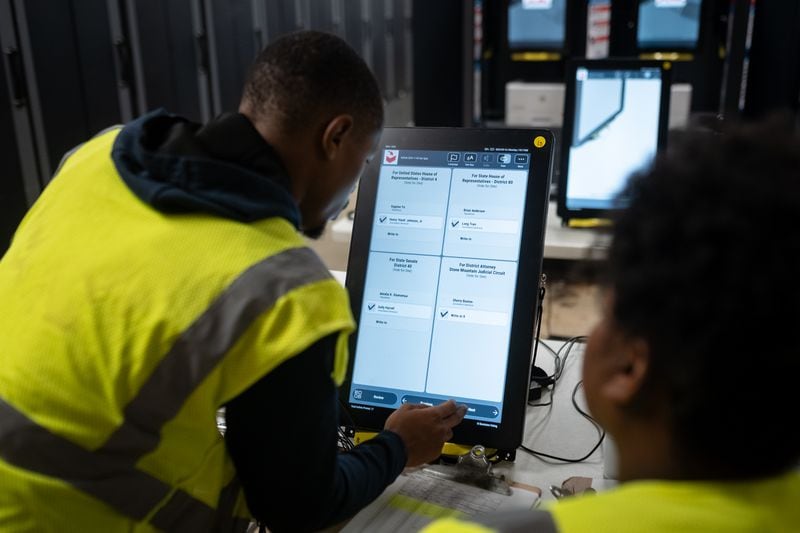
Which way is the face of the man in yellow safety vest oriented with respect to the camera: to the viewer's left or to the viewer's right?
to the viewer's right

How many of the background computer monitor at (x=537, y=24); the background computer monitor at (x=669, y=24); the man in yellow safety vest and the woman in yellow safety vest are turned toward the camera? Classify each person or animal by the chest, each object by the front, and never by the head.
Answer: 2

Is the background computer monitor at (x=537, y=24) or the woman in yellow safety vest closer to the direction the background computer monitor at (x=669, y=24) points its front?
the woman in yellow safety vest

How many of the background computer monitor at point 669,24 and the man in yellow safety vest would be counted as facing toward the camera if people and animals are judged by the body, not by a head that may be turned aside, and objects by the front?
1

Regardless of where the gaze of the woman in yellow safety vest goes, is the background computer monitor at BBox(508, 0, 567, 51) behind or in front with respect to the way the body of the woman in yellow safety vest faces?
in front

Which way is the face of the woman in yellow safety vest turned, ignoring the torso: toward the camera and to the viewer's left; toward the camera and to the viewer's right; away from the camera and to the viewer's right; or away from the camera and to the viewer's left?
away from the camera and to the viewer's left

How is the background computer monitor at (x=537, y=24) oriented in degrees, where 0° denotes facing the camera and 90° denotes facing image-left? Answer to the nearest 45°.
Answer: approximately 0°

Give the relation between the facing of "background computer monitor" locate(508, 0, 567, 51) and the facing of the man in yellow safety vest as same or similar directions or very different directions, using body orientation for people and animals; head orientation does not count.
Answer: very different directions

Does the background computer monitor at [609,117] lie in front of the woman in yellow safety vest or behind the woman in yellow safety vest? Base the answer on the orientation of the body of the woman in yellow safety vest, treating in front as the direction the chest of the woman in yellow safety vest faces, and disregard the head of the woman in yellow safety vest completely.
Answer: in front

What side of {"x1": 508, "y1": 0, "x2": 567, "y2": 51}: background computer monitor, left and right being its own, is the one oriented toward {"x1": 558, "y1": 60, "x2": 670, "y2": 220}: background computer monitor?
front

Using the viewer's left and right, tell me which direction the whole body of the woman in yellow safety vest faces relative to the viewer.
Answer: facing away from the viewer and to the left of the viewer

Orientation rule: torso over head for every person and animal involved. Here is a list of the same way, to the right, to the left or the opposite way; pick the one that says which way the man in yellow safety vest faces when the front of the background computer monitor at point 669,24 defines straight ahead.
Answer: the opposite way
